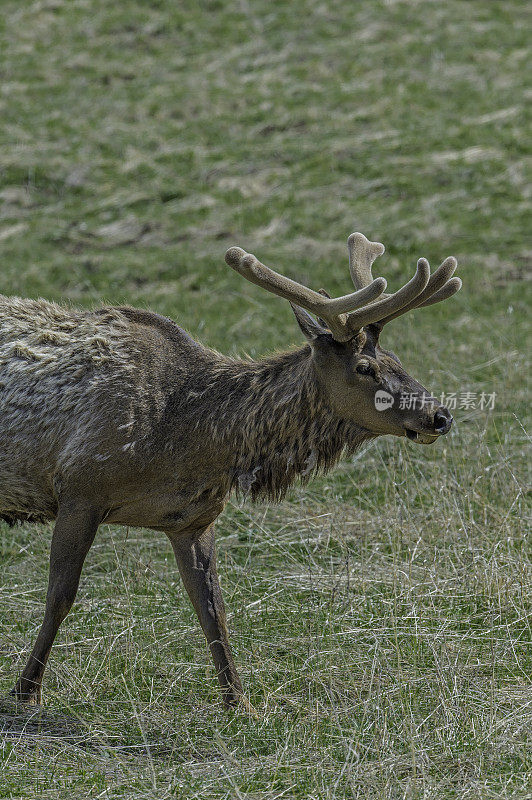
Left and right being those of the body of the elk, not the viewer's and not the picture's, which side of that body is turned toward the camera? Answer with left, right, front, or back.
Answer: right
